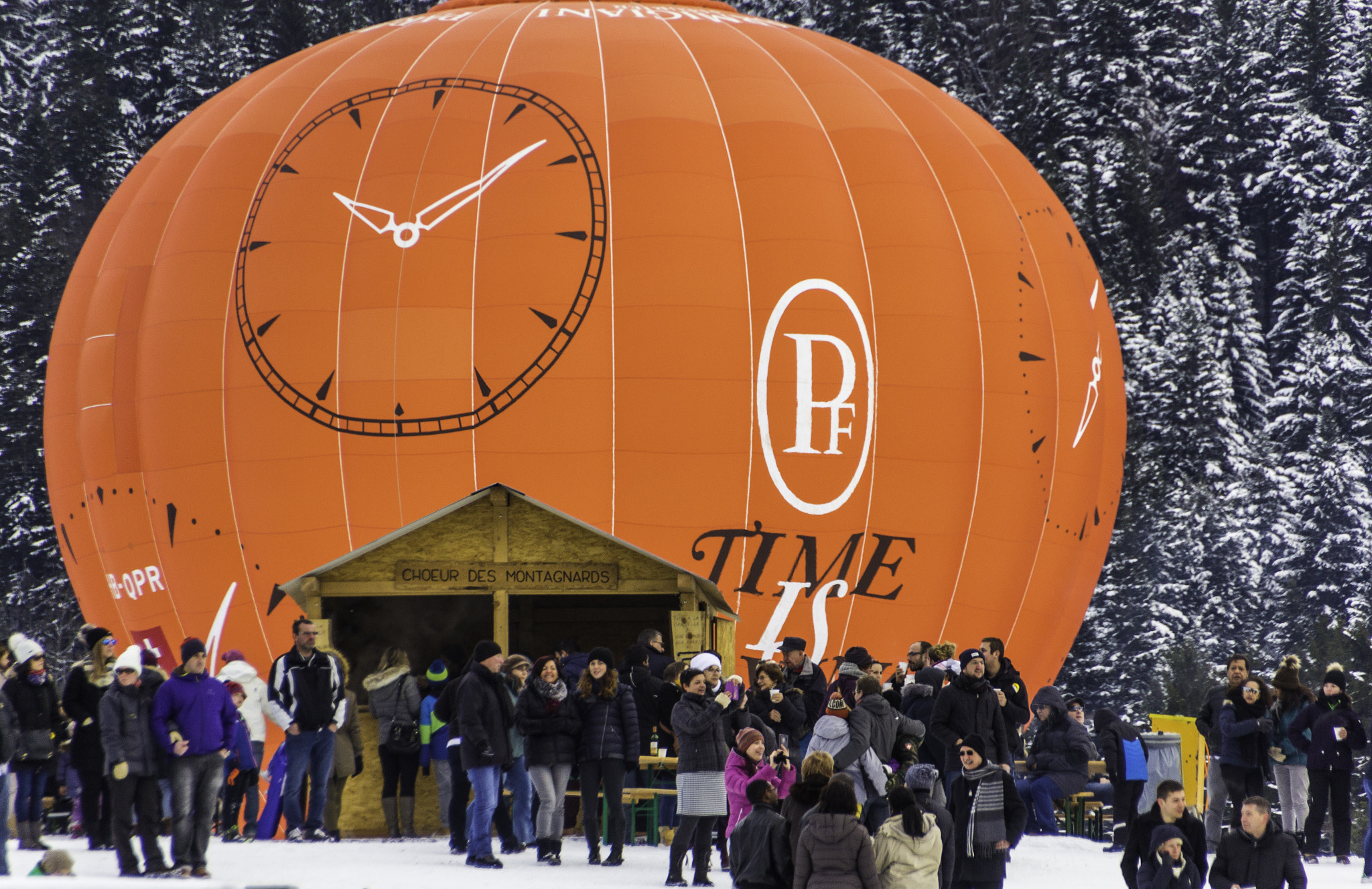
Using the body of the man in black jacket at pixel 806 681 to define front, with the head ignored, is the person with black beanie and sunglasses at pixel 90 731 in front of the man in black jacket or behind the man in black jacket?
in front

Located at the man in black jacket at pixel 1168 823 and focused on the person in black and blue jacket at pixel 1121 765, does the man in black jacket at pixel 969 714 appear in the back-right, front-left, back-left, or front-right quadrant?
front-left

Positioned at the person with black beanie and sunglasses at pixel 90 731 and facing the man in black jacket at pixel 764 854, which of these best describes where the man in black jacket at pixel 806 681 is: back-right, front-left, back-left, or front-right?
front-left

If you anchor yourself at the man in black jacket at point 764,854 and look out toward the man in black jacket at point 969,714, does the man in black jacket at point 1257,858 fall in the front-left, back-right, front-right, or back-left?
front-right

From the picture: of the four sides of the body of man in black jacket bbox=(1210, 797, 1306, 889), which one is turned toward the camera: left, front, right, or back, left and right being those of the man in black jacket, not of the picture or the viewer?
front

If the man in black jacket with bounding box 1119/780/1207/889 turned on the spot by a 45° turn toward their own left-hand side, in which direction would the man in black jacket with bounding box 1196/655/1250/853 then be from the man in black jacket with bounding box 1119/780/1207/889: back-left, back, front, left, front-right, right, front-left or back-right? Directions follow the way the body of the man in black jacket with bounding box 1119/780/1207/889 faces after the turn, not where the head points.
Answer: left

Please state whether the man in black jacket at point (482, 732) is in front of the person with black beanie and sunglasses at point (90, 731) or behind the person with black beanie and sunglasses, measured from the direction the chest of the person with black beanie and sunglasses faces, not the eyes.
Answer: in front

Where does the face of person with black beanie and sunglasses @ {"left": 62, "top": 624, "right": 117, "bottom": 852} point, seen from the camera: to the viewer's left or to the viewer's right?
to the viewer's right

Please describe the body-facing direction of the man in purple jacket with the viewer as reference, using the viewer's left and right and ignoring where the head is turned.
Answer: facing the viewer

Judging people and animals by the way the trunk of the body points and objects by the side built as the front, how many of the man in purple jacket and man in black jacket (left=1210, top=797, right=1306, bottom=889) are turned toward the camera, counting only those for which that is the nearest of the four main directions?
2

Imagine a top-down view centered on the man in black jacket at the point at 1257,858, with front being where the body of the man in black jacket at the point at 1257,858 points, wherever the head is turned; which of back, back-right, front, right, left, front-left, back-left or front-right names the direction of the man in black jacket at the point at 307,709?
right

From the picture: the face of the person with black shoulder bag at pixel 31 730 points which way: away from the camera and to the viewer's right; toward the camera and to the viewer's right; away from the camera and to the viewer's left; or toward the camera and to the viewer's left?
toward the camera and to the viewer's right

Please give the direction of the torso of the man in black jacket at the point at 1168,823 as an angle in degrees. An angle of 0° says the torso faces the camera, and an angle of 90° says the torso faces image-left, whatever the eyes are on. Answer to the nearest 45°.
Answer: approximately 315°
